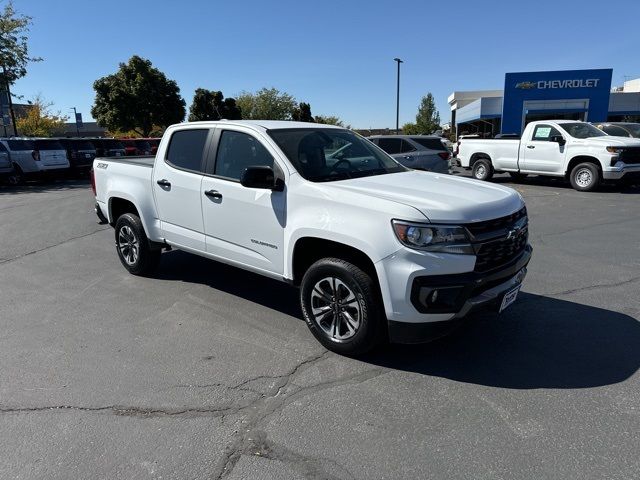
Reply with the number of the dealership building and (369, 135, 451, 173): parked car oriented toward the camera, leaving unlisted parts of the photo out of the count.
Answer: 1

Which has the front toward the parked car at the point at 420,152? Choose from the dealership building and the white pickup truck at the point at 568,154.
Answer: the dealership building

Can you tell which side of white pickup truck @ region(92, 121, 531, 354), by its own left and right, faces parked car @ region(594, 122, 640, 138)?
left

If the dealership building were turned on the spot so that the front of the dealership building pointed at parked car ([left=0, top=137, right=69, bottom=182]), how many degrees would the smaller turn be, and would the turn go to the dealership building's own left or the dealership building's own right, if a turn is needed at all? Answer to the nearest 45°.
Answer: approximately 45° to the dealership building's own right

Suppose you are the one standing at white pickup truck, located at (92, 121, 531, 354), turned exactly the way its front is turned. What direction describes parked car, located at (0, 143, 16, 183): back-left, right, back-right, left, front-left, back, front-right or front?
back

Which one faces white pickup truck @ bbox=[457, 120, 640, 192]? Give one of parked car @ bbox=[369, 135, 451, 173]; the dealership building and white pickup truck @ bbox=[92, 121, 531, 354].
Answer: the dealership building

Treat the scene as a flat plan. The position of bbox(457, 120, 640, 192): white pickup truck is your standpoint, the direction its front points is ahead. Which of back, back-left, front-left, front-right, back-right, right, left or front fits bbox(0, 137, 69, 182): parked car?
back-right

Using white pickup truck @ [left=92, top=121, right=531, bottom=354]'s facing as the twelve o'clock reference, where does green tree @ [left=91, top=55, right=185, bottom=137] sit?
The green tree is roughly at 7 o'clock from the white pickup truck.

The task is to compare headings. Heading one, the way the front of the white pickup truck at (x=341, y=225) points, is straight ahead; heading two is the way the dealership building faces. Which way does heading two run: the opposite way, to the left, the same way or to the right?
to the right
